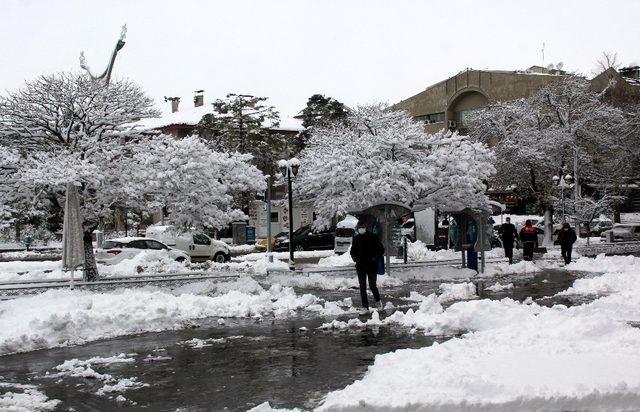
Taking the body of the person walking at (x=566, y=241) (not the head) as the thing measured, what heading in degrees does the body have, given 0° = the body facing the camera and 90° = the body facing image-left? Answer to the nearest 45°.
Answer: approximately 0°

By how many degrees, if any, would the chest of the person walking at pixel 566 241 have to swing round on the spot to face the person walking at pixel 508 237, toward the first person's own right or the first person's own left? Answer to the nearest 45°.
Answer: approximately 90° to the first person's own right

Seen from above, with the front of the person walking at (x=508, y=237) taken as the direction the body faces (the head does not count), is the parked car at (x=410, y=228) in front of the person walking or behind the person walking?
behind

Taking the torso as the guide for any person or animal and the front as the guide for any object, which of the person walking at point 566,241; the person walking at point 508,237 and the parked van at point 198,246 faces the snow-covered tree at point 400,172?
the parked van

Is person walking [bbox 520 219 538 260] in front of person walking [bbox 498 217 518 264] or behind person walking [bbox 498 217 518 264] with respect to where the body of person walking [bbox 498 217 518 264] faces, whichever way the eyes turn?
behind

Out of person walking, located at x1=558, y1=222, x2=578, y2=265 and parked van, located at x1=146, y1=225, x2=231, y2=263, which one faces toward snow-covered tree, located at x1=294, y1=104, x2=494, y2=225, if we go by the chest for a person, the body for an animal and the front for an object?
the parked van

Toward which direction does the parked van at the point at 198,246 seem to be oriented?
to the viewer's right

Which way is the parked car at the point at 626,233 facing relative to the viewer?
to the viewer's left

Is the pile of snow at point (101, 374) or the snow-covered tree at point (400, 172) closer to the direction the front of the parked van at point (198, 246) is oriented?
the snow-covered tree
